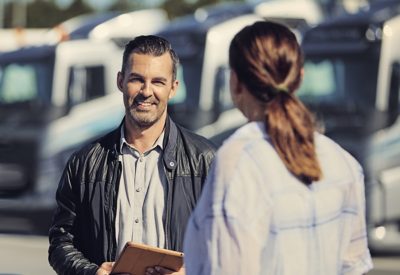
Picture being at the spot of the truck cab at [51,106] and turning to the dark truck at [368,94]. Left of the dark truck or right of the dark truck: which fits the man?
right

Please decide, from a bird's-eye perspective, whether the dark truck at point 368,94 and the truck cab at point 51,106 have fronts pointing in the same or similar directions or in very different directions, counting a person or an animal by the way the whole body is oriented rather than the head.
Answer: same or similar directions

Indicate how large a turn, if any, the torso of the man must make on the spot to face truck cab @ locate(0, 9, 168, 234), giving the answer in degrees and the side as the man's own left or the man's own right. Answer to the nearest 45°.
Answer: approximately 180°

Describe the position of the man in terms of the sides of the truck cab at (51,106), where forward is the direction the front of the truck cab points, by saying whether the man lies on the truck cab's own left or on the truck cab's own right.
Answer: on the truck cab's own left

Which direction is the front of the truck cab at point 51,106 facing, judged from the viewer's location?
facing the viewer and to the left of the viewer

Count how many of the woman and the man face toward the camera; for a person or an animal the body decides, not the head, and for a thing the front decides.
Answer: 1

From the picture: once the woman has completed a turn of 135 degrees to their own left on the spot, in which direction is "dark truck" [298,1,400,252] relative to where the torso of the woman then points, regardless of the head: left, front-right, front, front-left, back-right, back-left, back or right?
back

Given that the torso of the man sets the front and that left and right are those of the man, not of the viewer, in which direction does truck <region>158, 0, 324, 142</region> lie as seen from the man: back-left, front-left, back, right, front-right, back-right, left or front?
back

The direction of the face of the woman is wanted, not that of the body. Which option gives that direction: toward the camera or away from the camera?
away from the camera

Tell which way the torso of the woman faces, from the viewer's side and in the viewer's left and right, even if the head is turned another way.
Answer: facing away from the viewer and to the left of the viewer

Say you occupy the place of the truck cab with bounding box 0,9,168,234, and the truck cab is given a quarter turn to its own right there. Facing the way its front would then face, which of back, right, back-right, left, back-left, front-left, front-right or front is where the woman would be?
back-left

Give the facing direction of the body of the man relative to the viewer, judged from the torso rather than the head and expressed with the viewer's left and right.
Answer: facing the viewer

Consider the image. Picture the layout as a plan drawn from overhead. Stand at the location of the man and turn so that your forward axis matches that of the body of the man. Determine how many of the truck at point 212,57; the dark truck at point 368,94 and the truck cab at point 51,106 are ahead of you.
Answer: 0

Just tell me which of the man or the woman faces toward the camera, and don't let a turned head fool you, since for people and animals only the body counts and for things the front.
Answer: the man

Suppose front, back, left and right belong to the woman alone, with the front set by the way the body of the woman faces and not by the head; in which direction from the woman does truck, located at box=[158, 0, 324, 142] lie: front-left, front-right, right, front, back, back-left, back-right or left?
front-right
